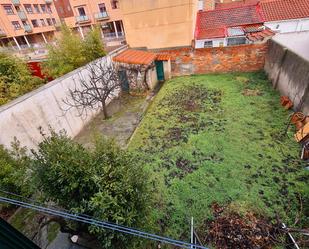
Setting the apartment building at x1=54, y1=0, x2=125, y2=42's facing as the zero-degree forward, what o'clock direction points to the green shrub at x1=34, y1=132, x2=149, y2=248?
The green shrub is roughly at 12 o'clock from the apartment building.

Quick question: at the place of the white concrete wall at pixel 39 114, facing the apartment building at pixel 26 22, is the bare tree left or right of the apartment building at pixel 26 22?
right

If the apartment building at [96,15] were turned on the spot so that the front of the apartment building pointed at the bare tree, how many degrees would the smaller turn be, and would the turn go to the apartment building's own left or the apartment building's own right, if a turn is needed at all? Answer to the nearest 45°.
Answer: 0° — it already faces it

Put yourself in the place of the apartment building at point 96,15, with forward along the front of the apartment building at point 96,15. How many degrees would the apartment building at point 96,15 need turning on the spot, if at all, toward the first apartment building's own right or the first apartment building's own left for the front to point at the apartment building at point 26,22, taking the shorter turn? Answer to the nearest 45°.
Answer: approximately 135° to the first apartment building's own right

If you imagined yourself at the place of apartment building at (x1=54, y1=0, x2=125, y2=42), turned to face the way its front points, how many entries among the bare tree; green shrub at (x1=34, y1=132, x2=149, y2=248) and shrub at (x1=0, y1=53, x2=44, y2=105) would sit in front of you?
3

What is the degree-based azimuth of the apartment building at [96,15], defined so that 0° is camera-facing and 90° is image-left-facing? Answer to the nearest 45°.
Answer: approximately 0°

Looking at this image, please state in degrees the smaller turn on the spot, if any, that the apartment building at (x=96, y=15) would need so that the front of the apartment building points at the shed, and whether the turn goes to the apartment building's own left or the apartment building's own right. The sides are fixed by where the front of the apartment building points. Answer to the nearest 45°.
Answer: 0° — it already faces it
